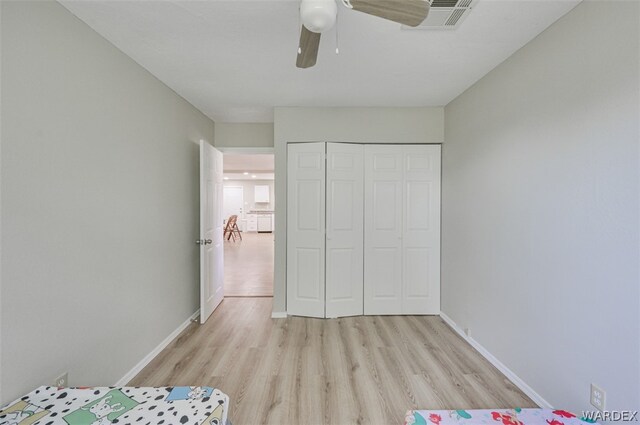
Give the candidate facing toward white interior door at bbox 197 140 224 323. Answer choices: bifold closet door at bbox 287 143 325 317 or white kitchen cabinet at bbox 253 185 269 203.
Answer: the white kitchen cabinet

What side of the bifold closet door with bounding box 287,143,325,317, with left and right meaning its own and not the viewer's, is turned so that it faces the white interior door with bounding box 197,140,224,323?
right

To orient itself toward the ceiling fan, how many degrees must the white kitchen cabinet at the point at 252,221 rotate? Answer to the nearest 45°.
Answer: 0° — it already faces it

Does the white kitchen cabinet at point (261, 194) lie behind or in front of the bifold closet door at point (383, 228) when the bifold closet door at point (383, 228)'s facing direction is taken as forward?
behind

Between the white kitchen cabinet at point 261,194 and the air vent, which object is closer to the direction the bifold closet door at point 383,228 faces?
the air vent

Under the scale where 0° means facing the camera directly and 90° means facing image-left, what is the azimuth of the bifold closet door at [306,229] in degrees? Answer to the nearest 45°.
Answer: approximately 0°

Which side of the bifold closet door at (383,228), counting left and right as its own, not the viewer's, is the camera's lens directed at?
front

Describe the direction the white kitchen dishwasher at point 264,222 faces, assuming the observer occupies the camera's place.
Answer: facing the viewer

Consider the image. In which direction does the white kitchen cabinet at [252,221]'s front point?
toward the camera

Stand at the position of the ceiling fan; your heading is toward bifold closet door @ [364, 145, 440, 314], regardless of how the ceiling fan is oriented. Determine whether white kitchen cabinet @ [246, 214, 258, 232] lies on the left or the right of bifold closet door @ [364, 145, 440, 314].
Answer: left

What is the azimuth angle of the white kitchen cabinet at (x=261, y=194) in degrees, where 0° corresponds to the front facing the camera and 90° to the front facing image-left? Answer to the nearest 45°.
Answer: approximately 0°

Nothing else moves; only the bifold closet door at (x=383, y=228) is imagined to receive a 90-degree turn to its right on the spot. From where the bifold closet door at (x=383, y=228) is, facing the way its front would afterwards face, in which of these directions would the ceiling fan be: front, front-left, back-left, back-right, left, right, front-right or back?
left

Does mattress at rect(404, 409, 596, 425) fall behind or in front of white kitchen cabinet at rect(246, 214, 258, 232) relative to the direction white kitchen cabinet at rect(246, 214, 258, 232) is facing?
in front

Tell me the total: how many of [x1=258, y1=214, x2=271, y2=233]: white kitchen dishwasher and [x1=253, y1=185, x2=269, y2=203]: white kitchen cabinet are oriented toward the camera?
2

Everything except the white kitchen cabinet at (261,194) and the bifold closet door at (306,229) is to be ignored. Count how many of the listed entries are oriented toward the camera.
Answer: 2
